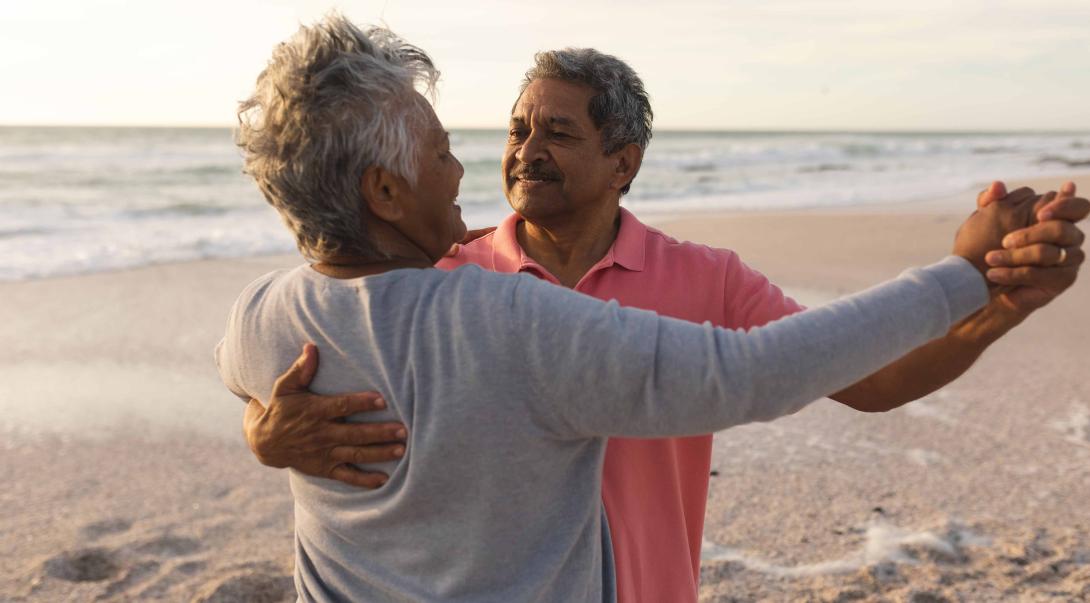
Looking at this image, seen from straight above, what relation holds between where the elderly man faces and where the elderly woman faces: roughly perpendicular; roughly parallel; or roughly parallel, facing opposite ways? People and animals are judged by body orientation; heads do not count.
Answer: roughly parallel, facing opposite ways

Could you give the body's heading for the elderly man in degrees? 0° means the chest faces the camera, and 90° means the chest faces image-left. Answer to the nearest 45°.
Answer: approximately 45°

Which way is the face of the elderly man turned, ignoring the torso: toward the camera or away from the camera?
toward the camera

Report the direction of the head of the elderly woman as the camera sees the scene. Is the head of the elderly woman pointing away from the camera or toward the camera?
away from the camera

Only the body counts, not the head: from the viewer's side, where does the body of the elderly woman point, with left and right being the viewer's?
facing away from the viewer and to the right of the viewer
